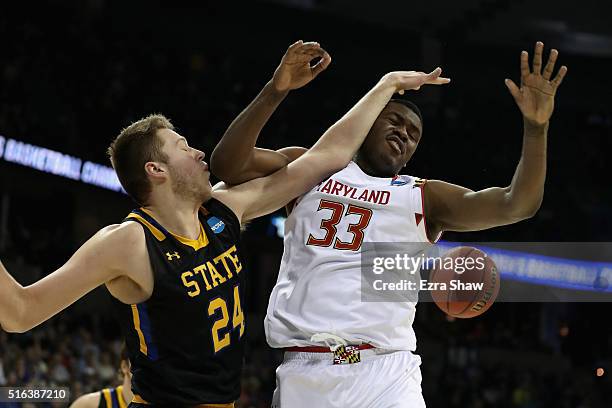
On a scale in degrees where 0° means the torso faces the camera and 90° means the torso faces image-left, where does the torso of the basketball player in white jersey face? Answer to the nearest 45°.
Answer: approximately 0°

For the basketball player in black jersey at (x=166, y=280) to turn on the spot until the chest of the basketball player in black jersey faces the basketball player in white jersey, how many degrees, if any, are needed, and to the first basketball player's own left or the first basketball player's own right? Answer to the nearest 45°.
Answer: approximately 90° to the first basketball player's own left

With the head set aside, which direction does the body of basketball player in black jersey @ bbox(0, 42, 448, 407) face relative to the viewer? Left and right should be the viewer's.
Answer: facing the viewer and to the right of the viewer

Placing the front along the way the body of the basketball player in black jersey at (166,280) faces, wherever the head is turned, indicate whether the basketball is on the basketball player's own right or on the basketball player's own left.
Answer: on the basketball player's own left

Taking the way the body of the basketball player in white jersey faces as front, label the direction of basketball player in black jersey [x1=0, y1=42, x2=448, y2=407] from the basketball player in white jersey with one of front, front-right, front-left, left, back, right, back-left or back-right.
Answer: front-right

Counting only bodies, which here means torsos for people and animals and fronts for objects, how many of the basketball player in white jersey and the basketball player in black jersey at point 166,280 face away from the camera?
0

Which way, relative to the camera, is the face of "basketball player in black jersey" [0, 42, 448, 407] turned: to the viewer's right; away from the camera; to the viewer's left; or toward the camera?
to the viewer's right
